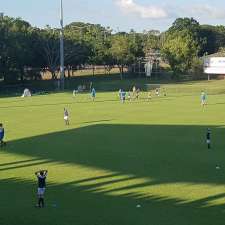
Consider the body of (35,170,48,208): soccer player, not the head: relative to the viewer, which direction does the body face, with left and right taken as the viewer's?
facing away from the viewer
